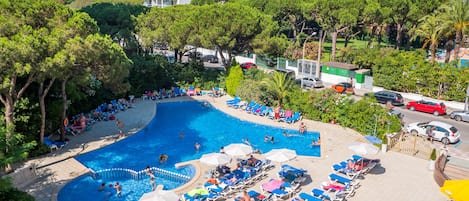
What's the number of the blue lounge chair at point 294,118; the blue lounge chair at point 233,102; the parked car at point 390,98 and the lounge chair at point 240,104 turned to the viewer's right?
0

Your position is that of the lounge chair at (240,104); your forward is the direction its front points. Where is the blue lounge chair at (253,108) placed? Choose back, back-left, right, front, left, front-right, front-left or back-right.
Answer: left

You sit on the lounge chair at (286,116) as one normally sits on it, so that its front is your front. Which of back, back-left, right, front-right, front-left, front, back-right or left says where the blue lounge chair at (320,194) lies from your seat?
front-left

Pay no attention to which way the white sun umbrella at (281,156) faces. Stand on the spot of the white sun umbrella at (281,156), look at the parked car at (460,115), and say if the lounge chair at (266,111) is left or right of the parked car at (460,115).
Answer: left

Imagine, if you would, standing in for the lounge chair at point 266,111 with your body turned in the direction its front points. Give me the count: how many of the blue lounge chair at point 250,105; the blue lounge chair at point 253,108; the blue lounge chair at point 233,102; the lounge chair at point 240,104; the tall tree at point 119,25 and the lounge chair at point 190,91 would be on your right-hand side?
6

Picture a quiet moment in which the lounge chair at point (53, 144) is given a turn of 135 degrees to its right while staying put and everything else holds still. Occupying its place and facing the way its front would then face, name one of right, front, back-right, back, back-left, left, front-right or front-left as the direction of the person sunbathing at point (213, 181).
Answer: left

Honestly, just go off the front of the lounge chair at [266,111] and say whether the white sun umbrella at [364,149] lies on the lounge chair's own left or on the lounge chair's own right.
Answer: on the lounge chair's own left

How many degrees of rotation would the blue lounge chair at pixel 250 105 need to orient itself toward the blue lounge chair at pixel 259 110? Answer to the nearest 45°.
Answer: approximately 90° to its left

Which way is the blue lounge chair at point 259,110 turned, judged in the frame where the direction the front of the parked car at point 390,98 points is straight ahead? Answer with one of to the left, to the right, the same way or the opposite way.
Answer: to the left

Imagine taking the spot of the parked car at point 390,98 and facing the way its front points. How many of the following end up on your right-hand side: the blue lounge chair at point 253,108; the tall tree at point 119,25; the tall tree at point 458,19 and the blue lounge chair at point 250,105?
1

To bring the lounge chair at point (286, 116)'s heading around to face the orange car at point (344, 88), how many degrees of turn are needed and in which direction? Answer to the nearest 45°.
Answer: approximately 180°

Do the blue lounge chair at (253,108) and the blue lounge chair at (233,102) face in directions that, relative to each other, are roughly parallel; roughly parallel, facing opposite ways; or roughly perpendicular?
roughly parallel

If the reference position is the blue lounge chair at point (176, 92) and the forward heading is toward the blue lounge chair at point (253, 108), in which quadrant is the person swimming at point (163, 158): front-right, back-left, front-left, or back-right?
front-right

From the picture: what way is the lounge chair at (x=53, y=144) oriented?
to the viewer's right

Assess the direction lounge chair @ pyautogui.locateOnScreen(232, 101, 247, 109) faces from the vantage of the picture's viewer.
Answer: facing the viewer and to the left of the viewer
